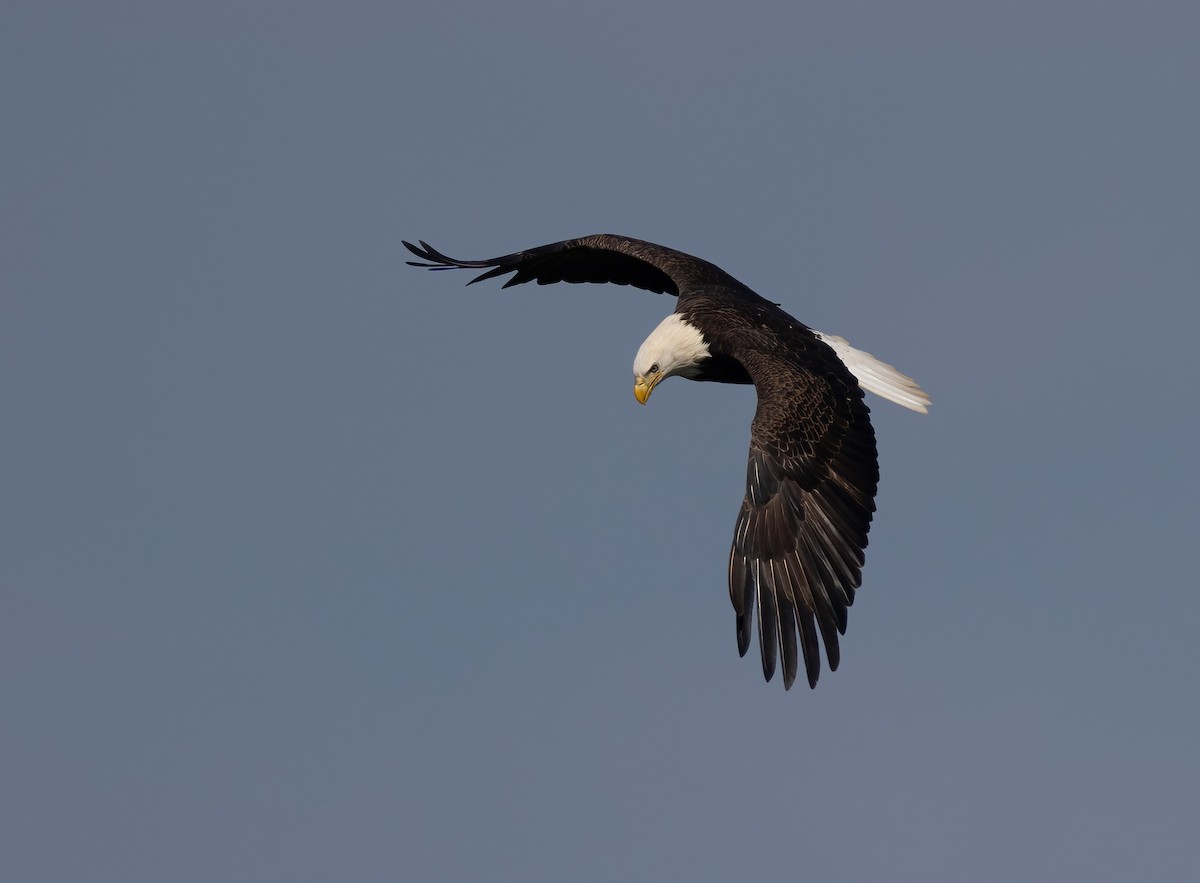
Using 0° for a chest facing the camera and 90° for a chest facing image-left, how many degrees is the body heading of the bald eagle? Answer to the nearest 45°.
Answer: approximately 45°
